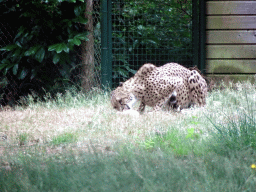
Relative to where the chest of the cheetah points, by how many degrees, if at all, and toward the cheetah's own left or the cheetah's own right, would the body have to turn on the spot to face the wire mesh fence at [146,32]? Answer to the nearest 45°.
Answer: approximately 90° to the cheetah's own right

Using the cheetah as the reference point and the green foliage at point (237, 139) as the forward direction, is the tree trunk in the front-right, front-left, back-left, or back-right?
back-right

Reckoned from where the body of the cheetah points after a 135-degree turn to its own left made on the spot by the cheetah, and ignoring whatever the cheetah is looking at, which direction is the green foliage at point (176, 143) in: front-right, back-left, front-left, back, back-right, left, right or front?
front-right

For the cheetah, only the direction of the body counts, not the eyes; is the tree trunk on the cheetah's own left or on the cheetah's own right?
on the cheetah's own right

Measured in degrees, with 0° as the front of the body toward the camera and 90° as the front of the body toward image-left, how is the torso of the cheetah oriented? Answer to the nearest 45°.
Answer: approximately 90°

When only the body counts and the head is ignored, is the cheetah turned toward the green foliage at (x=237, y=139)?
no
